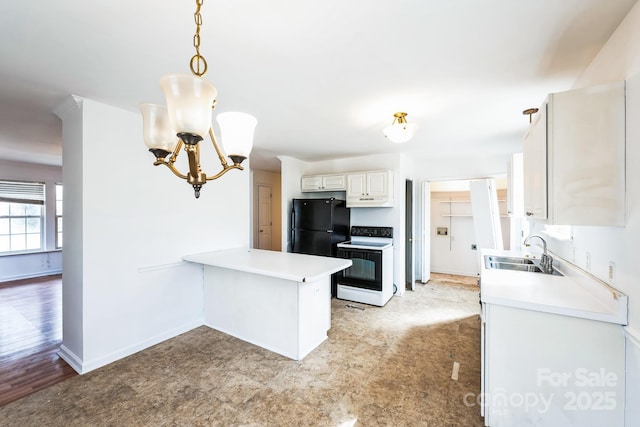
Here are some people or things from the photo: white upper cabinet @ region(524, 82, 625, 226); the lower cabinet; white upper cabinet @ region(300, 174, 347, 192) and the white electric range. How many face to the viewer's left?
2

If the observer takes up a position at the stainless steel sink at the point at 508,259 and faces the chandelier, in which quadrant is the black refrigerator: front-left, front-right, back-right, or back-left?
front-right

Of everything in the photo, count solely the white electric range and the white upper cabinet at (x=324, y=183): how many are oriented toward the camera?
2

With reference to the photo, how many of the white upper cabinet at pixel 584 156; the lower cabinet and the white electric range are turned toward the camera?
1

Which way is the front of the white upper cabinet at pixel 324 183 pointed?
toward the camera

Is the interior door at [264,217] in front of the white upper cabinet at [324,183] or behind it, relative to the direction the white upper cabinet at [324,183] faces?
behind

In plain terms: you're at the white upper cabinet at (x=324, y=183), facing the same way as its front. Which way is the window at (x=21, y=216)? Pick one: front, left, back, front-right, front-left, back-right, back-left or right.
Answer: right

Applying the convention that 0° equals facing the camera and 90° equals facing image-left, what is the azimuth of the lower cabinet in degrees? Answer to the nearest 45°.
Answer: approximately 90°

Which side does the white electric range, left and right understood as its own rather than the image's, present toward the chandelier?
front

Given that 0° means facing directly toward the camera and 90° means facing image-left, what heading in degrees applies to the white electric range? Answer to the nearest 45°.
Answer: approximately 0°

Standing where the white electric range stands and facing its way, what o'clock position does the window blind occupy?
The window blind is roughly at 3 o'clock from the white electric range.

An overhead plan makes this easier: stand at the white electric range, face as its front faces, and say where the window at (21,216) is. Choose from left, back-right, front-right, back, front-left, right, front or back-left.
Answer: right

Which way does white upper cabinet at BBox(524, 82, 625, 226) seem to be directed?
to the viewer's left
